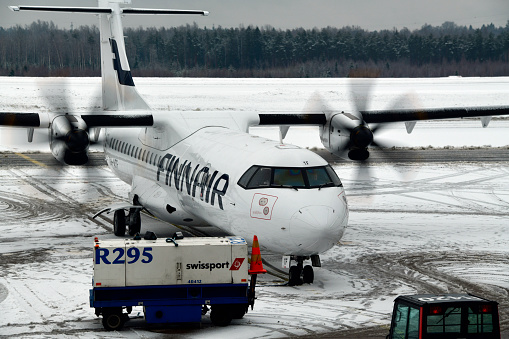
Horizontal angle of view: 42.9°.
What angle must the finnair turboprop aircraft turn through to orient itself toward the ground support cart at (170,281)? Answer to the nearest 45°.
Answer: approximately 45° to its right

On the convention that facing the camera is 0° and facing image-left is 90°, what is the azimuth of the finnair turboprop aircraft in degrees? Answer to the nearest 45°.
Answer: approximately 315°
